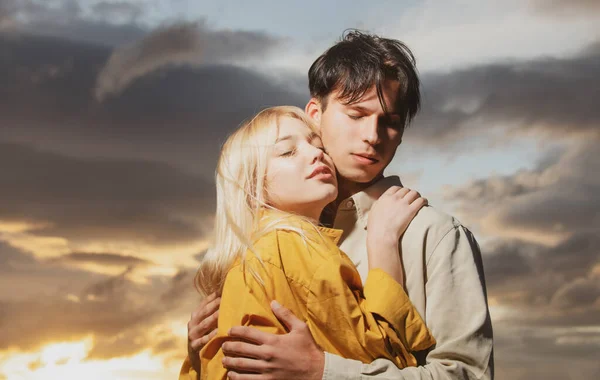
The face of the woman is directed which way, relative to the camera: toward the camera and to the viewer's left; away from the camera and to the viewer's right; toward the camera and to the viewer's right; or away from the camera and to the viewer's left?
toward the camera and to the viewer's right

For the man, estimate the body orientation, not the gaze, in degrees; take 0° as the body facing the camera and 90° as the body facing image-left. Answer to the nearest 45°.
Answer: approximately 45°

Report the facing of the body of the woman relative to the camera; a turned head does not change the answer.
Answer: to the viewer's right
